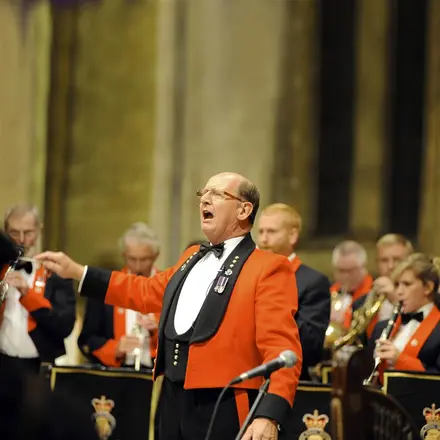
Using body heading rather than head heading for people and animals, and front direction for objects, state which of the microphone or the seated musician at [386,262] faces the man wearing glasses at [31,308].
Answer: the seated musician

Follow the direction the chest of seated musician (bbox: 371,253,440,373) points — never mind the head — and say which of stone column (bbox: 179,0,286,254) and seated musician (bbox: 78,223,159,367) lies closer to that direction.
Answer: the seated musician

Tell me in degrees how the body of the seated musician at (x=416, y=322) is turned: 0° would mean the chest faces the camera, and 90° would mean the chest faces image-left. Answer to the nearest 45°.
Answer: approximately 45°

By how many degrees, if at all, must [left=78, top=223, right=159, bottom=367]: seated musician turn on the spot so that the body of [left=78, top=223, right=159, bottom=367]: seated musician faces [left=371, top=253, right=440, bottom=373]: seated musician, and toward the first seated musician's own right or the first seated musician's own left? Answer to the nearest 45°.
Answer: approximately 45° to the first seated musician's own left

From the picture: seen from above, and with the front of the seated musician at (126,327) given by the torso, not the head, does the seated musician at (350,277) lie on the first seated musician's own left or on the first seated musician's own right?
on the first seated musician's own left

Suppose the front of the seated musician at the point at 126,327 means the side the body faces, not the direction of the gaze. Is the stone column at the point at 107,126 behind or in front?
behind

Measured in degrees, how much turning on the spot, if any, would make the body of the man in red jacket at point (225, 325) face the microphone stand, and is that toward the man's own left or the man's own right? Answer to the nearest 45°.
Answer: approximately 45° to the man's own left

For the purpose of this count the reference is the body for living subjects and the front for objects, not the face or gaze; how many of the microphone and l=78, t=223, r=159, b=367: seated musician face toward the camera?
1

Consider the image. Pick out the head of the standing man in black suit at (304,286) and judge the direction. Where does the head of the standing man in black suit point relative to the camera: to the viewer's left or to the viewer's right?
to the viewer's left

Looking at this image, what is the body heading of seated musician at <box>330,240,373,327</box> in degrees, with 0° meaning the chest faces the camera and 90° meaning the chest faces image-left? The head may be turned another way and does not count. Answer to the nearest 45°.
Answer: approximately 45°

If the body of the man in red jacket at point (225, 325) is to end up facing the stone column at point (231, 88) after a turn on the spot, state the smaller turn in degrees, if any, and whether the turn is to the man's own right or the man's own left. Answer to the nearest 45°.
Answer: approximately 135° to the man's own right

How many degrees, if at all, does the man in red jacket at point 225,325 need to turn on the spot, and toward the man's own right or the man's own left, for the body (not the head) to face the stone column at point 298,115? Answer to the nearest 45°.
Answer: approximately 135° to the man's own right
